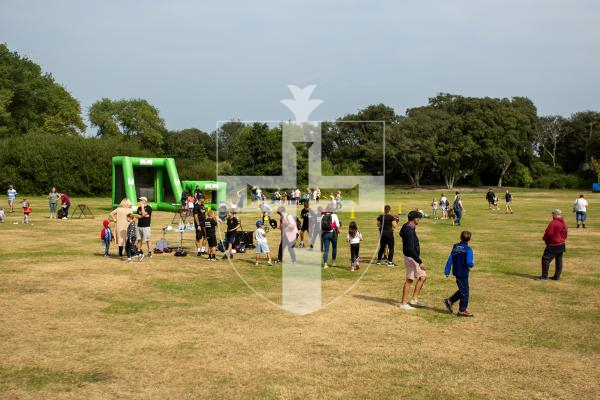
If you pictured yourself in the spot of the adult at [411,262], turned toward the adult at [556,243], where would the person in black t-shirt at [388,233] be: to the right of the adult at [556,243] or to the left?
left

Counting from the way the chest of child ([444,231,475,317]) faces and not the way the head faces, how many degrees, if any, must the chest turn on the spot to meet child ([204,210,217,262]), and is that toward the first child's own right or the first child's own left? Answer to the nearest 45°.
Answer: approximately 90° to the first child's own left

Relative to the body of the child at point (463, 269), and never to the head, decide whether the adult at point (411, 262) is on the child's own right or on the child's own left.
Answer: on the child's own left

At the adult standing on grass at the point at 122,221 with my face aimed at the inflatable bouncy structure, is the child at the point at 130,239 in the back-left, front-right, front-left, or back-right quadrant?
back-right

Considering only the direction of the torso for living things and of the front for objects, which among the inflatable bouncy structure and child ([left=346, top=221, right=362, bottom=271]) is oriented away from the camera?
the child

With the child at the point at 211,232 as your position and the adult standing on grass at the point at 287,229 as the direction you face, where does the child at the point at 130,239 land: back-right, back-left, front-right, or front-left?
back-right

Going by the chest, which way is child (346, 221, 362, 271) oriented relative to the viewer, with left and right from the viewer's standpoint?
facing away from the viewer
